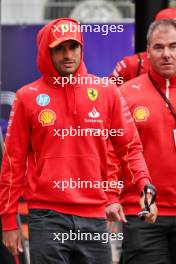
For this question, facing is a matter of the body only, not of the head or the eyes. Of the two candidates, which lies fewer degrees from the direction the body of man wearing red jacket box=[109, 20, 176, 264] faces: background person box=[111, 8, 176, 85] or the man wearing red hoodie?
the man wearing red hoodie

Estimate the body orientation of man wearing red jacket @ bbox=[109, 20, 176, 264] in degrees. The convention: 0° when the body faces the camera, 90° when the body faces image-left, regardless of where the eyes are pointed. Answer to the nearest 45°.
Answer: approximately 0°

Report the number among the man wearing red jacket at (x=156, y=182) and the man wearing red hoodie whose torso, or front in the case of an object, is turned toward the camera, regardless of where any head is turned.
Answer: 2

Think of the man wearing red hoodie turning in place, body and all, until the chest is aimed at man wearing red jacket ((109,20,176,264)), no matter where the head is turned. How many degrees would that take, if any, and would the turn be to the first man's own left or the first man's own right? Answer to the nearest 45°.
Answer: approximately 135° to the first man's own left

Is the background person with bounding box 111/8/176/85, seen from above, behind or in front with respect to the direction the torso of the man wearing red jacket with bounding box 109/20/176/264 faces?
behind

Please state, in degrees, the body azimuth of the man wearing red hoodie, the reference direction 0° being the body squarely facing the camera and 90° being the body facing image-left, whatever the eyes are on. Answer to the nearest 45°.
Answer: approximately 0°
